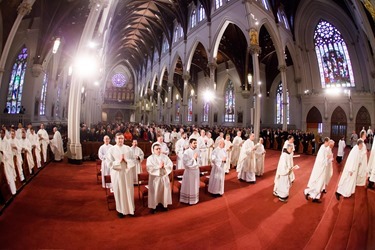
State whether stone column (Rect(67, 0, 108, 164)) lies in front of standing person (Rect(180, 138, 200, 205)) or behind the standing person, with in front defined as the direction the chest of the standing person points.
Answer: behind
